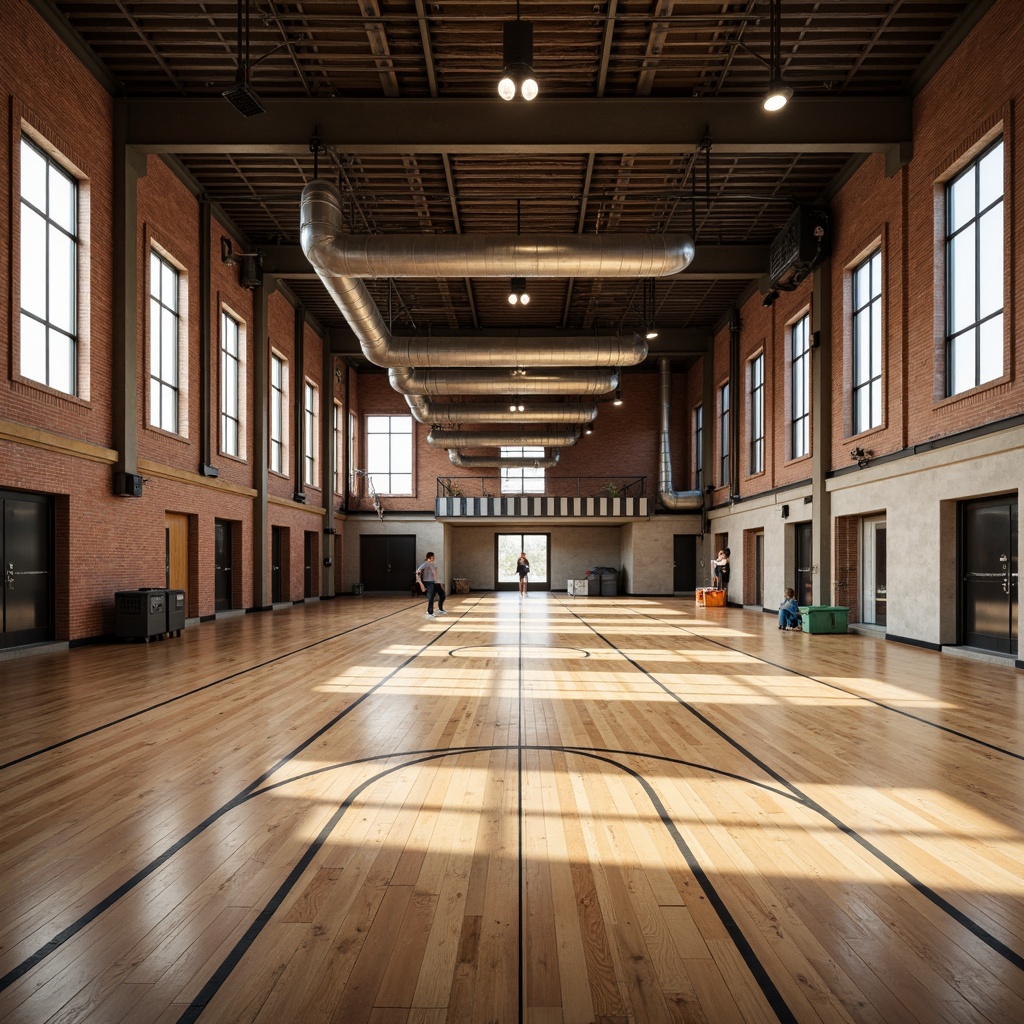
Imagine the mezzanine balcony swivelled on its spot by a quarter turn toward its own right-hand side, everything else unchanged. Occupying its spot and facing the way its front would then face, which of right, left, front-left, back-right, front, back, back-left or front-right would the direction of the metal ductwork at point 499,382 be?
left

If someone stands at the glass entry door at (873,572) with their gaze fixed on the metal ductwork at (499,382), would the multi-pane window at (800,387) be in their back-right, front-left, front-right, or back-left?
front-right

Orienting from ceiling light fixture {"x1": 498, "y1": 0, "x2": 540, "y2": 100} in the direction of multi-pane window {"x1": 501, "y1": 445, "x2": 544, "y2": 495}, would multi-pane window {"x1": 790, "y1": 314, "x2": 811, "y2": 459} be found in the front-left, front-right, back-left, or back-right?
front-right

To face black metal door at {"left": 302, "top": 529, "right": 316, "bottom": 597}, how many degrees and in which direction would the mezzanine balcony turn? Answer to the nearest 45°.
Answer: approximately 45° to its right

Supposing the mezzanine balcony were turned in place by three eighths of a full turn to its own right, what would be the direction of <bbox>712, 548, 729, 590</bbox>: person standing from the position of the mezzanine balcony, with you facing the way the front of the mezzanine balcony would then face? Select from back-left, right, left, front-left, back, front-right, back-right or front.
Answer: back

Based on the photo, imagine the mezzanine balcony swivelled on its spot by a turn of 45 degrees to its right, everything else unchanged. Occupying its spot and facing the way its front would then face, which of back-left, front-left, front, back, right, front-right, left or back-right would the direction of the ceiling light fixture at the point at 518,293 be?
front-left

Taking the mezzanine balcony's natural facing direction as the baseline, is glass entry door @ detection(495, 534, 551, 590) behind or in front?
behind

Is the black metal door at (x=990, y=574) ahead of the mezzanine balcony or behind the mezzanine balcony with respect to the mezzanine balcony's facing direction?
ahead

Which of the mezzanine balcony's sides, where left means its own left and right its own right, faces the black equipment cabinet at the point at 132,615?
front

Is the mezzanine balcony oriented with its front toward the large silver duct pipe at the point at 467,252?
yes

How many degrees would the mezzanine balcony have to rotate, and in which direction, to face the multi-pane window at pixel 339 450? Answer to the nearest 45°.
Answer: approximately 90° to its right

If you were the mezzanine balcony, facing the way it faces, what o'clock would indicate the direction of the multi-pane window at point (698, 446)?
The multi-pane window is roughly at 9 o'clock from the mezzanine balcony.

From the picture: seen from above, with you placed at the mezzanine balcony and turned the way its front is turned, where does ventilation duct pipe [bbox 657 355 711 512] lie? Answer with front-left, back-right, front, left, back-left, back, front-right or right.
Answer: left

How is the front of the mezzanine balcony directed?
toward the camera

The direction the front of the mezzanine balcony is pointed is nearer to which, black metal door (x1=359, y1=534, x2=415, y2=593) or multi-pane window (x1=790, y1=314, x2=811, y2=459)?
the multi-pane window
